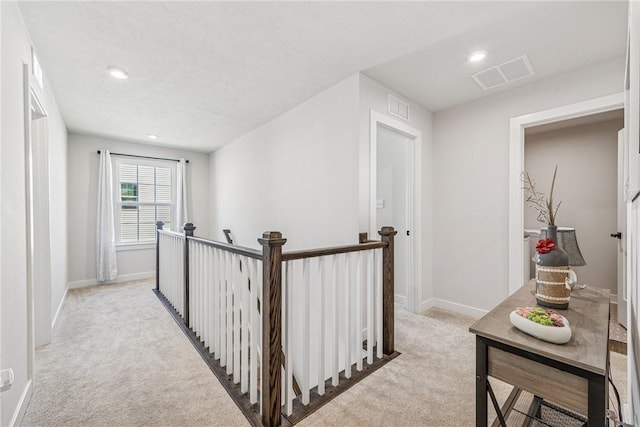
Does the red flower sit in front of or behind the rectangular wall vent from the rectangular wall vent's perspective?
in front

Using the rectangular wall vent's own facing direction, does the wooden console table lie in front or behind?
in front

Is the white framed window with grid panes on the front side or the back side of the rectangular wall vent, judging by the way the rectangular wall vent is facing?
on the back side

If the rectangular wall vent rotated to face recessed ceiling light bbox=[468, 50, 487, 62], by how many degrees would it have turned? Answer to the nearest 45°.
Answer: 0° — it already faces it

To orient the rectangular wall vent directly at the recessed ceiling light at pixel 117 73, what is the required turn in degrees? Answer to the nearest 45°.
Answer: approximately 90° to its right

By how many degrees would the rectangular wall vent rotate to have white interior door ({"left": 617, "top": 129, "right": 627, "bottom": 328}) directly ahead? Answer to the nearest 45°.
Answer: approximately 45° to its left

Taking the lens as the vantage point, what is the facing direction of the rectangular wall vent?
facing the viewer and to the right of the viewer

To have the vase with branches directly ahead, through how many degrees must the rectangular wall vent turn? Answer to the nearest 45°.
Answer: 0° — it already faces it

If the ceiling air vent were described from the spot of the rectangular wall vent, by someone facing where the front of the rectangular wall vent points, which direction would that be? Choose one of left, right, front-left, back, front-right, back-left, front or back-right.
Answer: front-left

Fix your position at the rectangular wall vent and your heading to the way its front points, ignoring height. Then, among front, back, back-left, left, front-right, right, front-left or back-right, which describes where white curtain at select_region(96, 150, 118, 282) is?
back-right

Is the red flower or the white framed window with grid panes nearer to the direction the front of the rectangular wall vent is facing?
the red flower
